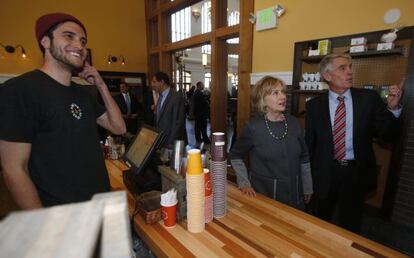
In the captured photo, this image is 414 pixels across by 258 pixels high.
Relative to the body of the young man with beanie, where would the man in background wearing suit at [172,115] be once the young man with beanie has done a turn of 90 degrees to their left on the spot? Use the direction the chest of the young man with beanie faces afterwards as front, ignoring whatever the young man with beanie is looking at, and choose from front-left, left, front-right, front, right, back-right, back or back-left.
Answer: front

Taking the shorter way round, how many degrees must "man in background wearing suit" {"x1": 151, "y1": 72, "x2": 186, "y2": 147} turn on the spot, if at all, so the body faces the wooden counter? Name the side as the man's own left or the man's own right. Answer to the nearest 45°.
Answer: approximately 45° to the man's own left

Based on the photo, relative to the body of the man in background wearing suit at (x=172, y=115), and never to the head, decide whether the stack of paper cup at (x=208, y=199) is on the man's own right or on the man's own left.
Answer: on the man's own left

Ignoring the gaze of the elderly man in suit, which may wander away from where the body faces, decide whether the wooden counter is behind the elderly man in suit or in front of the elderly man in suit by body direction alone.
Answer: in front

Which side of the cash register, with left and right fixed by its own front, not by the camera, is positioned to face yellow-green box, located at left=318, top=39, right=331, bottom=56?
back

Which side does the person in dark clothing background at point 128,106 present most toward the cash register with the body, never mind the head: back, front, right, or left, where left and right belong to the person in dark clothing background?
front

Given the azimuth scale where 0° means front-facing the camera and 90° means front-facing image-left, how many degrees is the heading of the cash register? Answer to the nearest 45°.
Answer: approximately 45°

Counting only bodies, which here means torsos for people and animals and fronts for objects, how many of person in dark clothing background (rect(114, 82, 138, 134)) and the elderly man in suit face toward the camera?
2

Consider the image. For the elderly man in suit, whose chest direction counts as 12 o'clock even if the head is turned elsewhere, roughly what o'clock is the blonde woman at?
The blonde woman is roughly at 3 o'clock from the elderly man in suit.

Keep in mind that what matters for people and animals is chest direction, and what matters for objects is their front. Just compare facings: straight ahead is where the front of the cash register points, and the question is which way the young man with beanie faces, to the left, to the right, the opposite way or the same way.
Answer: to the left

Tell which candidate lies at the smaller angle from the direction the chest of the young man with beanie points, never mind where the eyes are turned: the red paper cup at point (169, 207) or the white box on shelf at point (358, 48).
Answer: the red paper cup

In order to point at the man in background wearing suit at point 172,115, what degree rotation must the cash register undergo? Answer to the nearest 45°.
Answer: approximately 135° to its right

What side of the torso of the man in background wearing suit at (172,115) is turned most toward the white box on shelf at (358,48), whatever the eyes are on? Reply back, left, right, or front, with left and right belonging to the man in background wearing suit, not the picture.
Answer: back
